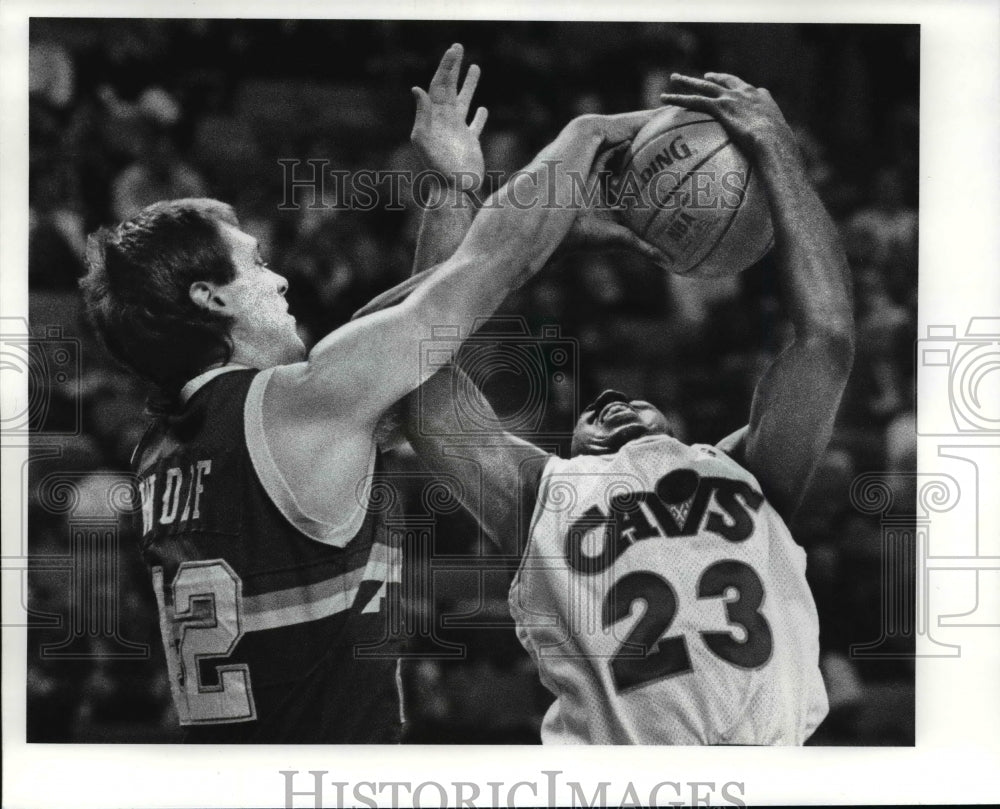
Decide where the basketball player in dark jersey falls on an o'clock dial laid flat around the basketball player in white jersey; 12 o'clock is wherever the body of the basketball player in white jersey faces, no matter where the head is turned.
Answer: The basketball player in dark jersey is roughly at 3 o'clock from the basketball player in white jersey.

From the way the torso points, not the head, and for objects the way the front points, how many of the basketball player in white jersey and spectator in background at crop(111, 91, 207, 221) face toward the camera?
2

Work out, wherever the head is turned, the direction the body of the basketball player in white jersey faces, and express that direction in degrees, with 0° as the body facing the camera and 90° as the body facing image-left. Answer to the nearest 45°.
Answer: approximately 0°

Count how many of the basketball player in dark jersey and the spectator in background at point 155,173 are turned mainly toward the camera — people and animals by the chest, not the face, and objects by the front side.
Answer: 1

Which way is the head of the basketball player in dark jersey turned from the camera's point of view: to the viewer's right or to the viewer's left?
to the viewer's right

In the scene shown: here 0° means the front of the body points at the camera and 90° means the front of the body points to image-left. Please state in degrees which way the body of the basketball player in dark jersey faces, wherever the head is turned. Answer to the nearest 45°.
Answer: approximately 225°

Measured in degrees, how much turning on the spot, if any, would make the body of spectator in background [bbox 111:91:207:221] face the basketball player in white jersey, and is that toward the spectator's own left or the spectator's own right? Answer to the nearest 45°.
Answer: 0° — they already face them

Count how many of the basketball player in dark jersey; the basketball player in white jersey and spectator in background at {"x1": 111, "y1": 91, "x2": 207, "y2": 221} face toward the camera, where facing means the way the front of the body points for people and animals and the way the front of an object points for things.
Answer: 2

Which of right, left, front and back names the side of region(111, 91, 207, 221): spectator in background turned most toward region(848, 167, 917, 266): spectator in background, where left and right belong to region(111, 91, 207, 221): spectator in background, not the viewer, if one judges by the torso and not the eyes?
left
